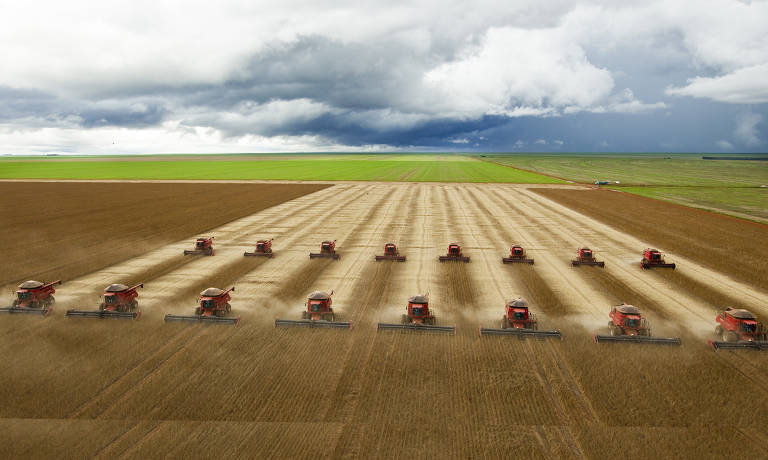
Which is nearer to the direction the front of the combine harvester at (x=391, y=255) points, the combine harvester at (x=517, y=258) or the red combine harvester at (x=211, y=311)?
the red combine harvester

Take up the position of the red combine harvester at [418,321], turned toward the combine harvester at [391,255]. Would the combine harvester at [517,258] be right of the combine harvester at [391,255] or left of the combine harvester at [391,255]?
right

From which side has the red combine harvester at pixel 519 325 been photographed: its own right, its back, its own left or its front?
front

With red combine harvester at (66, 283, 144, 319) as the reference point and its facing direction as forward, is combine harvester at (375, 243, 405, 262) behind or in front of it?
behind

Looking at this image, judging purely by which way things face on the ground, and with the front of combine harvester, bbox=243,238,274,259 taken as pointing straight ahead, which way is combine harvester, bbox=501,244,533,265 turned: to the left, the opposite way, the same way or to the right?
the same way

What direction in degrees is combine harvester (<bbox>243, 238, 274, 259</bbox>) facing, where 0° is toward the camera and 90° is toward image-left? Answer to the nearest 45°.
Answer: approximately 45°

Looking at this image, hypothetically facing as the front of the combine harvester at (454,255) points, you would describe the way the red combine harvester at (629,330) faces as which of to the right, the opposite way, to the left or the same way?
the same way

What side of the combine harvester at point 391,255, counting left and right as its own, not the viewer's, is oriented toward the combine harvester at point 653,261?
left

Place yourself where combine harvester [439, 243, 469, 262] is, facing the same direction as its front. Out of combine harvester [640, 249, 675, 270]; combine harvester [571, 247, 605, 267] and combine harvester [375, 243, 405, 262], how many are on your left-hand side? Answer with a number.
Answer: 2

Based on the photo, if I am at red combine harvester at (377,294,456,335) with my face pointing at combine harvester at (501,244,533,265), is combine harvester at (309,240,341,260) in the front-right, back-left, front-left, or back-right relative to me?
front-left

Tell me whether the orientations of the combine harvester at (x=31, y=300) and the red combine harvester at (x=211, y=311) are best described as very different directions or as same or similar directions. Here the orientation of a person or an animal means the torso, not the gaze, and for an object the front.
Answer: same or similar directions

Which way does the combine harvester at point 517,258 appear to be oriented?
toward the camera

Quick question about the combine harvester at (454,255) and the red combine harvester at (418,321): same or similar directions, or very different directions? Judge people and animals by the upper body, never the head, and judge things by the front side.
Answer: same or similar directions

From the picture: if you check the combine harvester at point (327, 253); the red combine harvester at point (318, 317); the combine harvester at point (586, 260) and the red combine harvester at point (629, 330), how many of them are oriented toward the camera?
4

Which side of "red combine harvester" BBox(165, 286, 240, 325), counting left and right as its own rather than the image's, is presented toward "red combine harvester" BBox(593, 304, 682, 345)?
left

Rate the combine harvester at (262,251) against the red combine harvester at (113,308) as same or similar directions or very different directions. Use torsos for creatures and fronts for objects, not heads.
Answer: same or similar directions

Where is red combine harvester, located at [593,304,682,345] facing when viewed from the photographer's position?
facing the viewer

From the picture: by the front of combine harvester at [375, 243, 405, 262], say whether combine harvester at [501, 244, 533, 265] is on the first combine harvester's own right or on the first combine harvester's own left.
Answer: on the first combine harvester's own left

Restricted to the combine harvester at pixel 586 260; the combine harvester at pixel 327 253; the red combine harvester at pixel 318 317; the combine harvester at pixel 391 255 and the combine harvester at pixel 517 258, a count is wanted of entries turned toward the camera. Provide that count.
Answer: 5

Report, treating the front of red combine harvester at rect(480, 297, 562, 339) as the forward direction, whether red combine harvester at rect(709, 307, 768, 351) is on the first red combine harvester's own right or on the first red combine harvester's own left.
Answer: on the first red combine harvester's own left

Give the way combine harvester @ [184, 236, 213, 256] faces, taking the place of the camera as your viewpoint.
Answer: facing the viewer and to the left of the viewer
